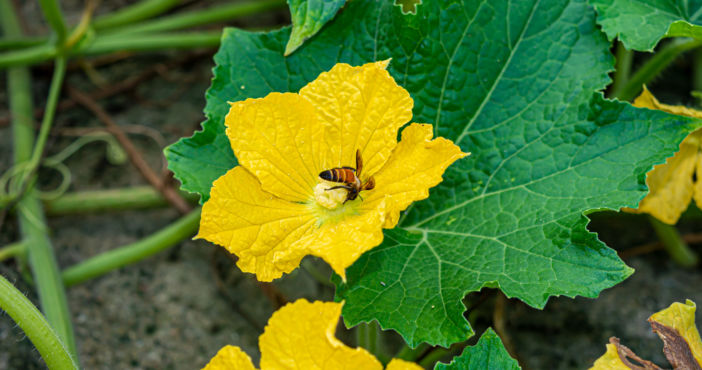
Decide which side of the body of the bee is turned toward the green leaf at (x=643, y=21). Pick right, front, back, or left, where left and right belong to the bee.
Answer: front

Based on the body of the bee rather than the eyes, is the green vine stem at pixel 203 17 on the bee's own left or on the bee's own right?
on the bee's own left

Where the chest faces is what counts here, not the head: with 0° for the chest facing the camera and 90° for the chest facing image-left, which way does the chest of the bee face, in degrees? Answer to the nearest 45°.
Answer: approximately 270°

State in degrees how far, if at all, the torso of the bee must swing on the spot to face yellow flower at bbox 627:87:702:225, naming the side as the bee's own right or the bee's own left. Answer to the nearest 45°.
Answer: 0° — it already faces it

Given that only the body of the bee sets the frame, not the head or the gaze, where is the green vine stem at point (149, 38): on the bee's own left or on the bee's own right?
on the bee's own left

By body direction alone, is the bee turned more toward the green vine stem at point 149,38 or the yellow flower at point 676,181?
the yellow flower
